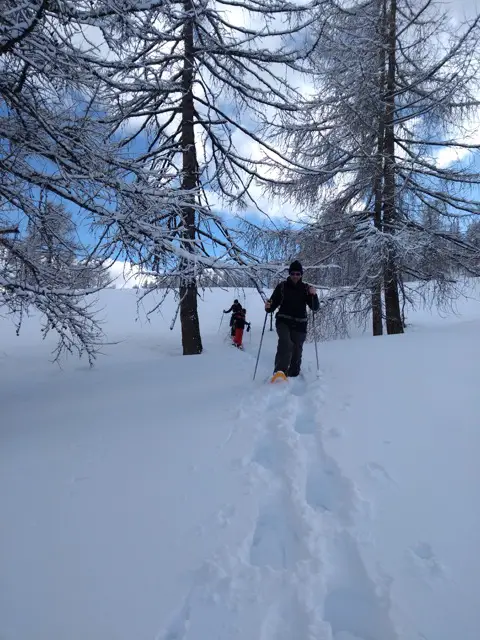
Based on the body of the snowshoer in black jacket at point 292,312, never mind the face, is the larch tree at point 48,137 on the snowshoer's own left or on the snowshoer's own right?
on the snowshoer's own right

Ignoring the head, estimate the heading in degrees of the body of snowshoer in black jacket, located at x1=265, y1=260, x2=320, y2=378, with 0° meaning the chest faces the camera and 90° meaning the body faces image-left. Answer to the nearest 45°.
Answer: approximately 0°

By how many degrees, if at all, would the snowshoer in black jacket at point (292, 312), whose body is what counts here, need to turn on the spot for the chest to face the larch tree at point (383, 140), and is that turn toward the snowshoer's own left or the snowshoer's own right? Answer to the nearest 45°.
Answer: approximately 135° to the snowshoer's own left
